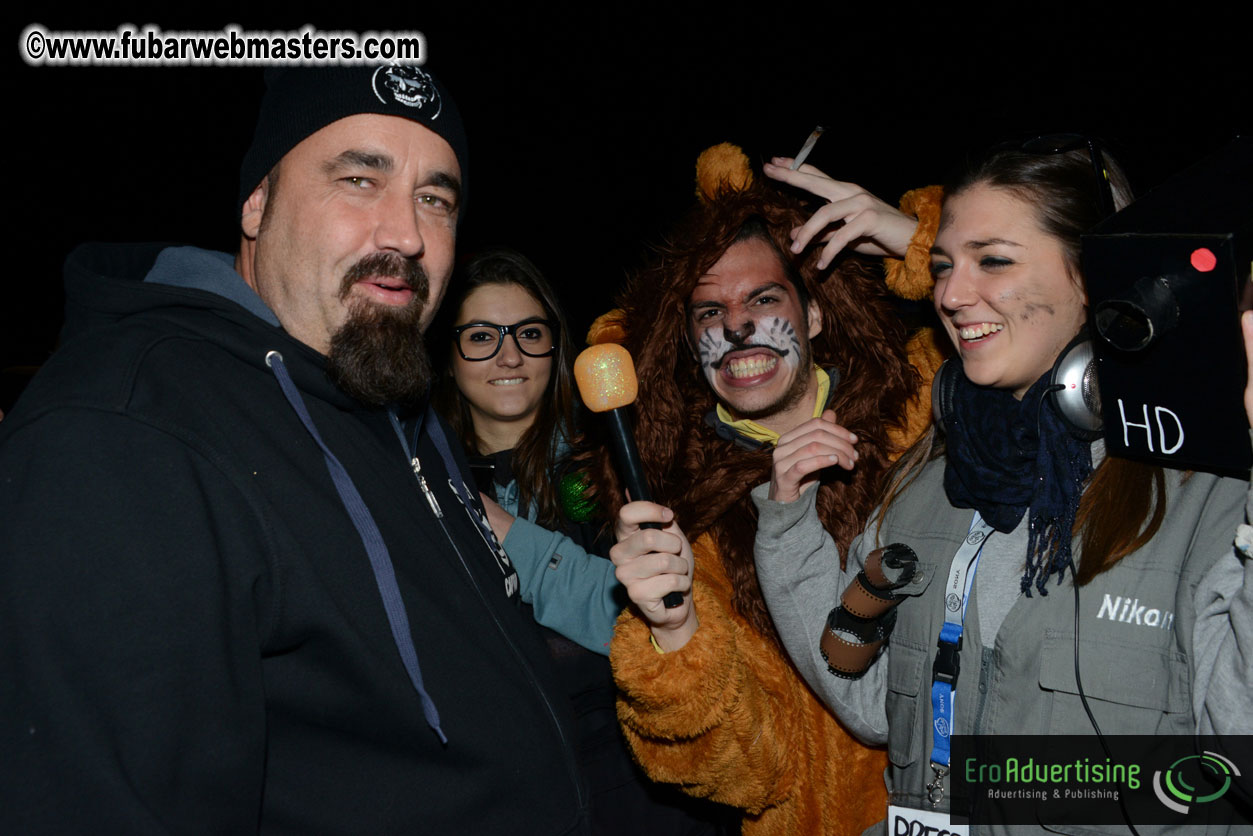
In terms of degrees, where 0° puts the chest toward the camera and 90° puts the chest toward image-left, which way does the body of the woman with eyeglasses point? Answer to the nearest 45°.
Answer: approximately 0°

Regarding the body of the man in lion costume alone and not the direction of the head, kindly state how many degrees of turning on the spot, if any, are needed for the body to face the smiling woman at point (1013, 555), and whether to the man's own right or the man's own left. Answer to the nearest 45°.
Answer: approximately 45° to the man's own left

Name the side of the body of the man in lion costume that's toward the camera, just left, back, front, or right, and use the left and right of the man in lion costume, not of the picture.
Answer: front

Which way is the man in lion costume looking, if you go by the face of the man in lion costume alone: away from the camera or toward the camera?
toward the camera

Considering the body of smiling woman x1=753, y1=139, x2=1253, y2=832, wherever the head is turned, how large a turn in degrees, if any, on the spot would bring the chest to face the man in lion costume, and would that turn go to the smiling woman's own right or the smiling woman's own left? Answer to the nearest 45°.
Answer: approximately 90° to the smiling woman's own right

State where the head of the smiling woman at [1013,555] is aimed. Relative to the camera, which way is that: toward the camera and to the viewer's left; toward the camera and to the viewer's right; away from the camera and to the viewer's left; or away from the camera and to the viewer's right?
toward the camera and to the viewer's left

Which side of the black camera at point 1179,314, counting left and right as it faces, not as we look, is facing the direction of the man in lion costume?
right

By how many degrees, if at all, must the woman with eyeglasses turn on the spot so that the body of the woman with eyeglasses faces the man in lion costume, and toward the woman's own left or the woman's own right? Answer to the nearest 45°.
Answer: approximately 45° to the woman's own left

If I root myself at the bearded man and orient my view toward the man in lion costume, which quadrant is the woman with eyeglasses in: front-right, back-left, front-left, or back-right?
front-left

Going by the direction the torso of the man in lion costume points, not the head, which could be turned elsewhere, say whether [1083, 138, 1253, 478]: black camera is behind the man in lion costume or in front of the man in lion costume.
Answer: in front

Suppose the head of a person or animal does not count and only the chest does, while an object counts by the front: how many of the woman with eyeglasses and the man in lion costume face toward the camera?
2

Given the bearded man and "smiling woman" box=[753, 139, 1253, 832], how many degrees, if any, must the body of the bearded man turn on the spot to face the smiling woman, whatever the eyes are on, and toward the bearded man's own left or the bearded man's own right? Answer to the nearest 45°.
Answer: approximately 45° to the bearded man's own left
